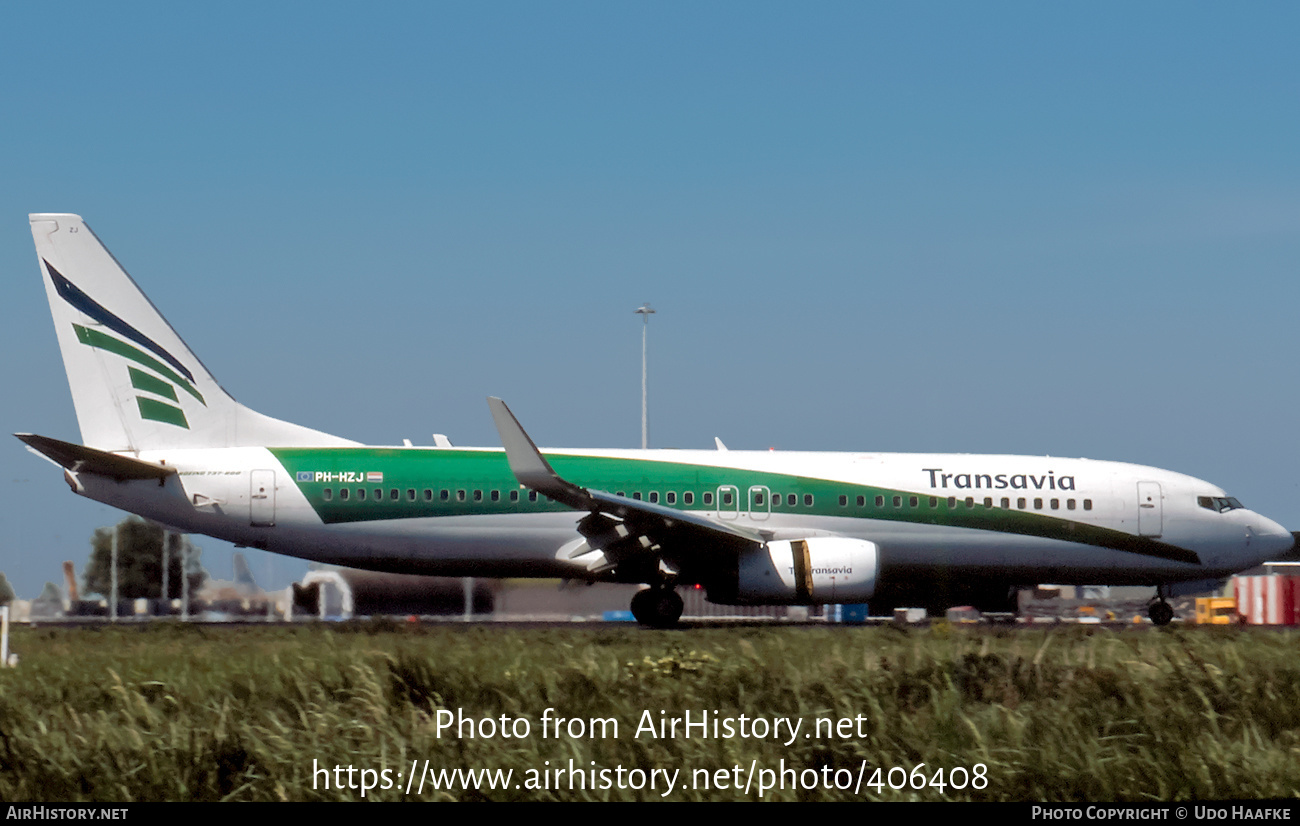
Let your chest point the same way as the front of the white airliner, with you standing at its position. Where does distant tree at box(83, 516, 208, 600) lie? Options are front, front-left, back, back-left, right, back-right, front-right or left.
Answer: back-left

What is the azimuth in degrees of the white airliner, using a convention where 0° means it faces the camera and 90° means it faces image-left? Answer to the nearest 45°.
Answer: approximately 270°
